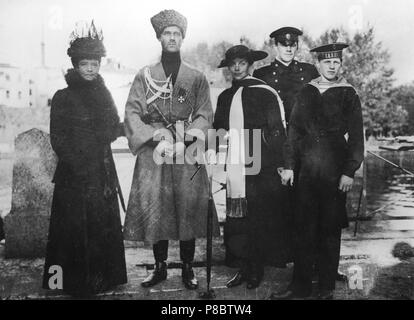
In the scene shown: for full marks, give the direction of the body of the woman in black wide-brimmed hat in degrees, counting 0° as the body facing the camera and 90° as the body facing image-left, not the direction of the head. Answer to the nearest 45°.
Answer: approximately 45°

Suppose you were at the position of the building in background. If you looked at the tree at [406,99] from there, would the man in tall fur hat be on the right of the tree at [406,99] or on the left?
right

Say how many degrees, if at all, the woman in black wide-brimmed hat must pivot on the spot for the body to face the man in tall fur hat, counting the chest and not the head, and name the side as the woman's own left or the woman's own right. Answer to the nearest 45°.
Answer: approximately 45° to the woman's own right

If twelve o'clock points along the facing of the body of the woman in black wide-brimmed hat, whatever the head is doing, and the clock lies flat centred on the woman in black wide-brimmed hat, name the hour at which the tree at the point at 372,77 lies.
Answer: The tree is roughly at 6 o'clock from the woman in black wide-brimmed hat.

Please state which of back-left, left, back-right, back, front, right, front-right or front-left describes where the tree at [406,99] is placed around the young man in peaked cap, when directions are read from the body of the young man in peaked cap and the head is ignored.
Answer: back-left

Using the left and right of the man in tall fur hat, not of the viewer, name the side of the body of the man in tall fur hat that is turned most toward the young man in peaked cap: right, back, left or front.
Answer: left

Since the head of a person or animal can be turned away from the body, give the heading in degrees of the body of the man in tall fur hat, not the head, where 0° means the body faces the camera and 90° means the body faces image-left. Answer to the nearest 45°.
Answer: approximately 0°

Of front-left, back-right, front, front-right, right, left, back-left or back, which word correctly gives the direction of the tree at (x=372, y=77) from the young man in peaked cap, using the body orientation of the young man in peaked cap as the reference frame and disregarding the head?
back-left

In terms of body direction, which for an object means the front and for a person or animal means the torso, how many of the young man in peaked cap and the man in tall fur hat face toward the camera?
2

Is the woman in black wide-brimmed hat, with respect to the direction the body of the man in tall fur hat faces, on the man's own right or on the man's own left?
on the man's own left
